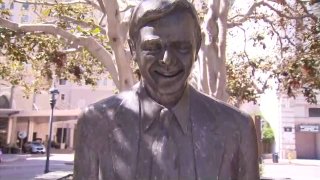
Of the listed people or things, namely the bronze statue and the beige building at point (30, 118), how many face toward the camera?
2

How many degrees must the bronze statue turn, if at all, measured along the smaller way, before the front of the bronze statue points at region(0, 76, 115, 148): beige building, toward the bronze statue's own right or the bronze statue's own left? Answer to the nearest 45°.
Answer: approximately 180°

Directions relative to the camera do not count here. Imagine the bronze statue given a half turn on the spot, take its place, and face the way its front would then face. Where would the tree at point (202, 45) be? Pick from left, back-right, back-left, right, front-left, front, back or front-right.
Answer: front

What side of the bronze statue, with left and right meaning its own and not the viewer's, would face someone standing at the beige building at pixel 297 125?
back

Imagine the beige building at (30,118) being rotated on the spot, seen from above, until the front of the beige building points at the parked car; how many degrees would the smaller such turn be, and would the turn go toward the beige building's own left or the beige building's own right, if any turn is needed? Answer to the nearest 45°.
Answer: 0° — it already faces it

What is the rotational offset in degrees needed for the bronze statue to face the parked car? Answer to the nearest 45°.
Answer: approximately 180°

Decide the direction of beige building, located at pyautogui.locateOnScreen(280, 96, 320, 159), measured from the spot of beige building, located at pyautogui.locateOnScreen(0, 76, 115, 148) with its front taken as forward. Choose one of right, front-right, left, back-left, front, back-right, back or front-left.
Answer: front-left

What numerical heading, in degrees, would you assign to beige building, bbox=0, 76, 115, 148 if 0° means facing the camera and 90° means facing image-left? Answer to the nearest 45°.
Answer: approximately 0°

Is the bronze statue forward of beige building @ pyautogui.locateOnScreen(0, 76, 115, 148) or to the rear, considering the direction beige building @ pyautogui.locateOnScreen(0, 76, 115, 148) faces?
forward
